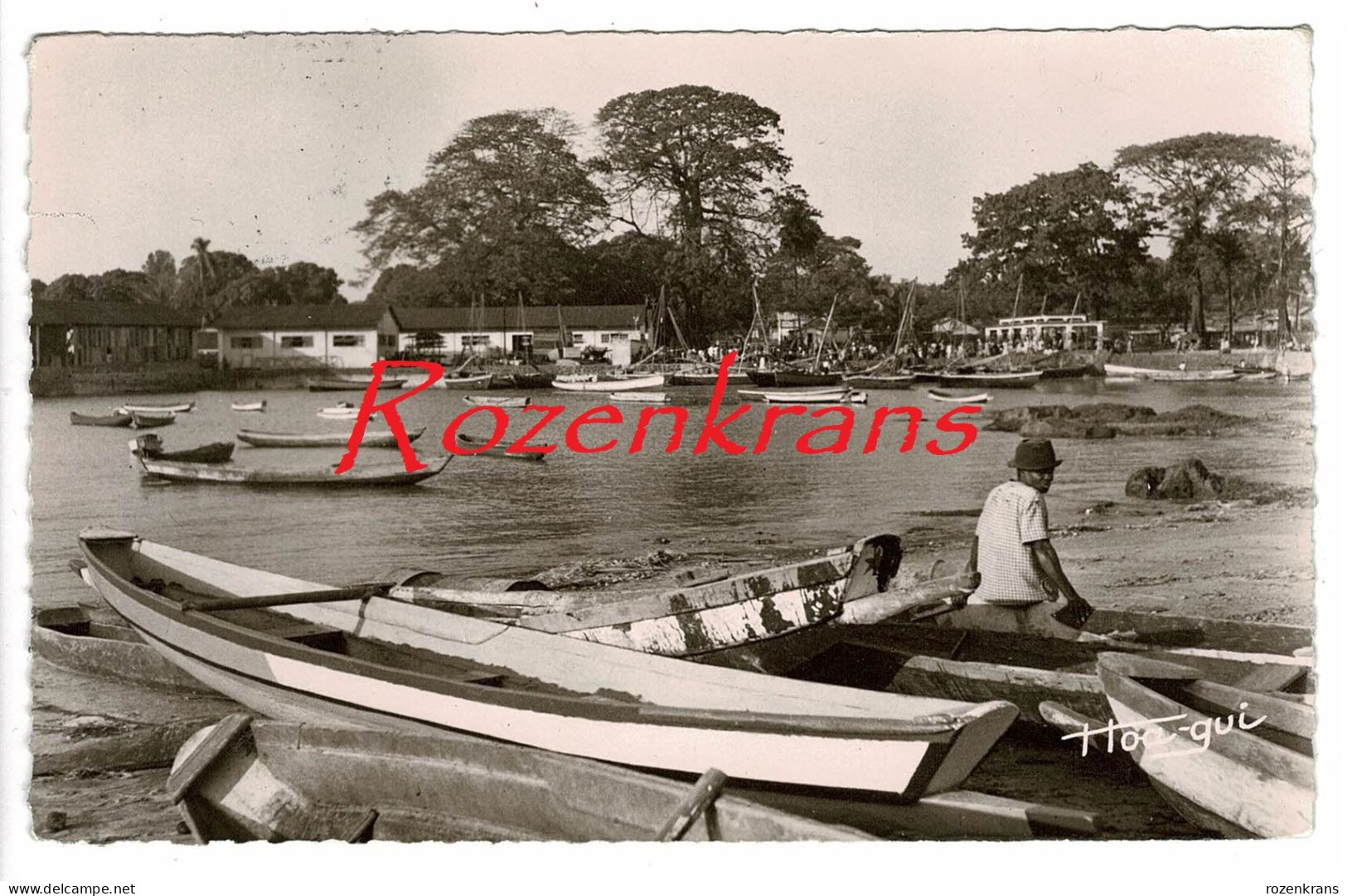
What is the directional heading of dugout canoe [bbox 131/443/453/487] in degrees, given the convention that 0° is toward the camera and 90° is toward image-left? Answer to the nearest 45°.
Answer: approximately 270°

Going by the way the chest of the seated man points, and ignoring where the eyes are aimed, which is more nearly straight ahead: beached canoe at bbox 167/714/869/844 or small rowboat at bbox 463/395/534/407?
the small rowboat

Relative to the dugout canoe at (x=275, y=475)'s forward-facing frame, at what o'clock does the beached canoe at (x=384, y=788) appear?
The beached canoe is roughly at 3 o'clock from the dugout canoe.

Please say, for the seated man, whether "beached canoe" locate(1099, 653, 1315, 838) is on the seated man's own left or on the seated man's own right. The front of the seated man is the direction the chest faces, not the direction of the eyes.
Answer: on the seated man's own right

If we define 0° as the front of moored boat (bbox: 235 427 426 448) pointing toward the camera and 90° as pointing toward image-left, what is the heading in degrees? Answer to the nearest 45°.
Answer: approximately 270°

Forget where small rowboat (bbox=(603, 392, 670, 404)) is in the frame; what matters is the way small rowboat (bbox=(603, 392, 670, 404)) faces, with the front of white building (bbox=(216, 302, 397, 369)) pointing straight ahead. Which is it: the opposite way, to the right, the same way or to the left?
to the right

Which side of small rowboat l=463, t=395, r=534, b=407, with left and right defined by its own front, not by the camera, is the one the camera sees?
left

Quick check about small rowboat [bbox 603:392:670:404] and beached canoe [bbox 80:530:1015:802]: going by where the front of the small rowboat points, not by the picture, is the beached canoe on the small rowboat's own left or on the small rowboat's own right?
on the small rowboat's own left
